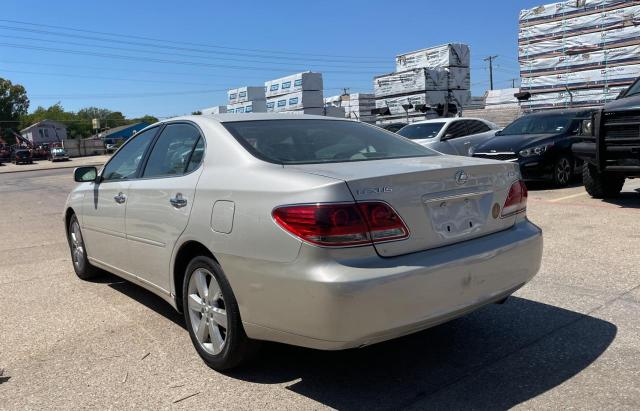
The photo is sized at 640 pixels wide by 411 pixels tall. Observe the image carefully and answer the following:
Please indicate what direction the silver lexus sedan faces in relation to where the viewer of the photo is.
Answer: facing away from the viewer and to the left of the viewer

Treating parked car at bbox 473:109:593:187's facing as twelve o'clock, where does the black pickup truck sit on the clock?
The black pickup truck is roughly at 10 o'clock from the parked car.

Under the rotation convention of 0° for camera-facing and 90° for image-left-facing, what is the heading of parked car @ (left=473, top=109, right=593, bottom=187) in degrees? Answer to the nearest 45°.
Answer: approximately 45°

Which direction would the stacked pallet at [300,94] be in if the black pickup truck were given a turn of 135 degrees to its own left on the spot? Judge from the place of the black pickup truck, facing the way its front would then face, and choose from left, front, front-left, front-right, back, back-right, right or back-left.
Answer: back-left

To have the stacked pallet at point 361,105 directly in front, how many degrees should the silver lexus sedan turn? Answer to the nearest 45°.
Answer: approximately 45° to its right

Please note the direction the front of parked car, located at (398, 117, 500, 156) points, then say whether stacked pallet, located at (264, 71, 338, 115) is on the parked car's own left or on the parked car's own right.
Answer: on the parked car's own right

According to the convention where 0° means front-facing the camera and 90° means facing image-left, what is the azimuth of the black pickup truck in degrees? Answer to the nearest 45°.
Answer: approximately 45°

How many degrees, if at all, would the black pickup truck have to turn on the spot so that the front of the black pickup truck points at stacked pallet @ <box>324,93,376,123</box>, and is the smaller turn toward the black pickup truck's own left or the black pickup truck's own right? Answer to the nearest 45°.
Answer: approximately 90° to the black pickup truck's own right

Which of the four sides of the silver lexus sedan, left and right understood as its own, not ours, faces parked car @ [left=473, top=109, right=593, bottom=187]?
right

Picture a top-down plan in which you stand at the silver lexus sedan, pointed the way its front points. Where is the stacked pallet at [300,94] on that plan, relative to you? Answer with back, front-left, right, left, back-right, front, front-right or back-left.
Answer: front-right

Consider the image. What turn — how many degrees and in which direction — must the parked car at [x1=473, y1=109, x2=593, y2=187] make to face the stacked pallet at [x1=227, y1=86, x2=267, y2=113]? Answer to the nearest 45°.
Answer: approximately 90° to its right
